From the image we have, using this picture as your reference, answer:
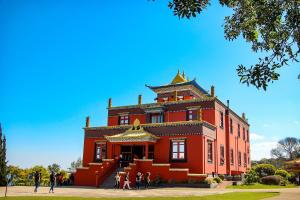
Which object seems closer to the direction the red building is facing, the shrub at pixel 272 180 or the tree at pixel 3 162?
the tree

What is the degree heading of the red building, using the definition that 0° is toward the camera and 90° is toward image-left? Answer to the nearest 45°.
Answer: approximately 45°

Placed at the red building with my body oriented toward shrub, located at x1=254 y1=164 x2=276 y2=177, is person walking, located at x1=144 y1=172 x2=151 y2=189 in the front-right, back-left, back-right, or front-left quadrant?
back-right

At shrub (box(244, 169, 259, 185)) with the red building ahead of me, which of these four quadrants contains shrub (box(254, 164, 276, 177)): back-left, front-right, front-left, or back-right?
back-right

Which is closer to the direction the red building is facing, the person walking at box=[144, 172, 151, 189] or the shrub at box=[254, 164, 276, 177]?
the person walking

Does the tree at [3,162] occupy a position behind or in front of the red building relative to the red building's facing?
in front

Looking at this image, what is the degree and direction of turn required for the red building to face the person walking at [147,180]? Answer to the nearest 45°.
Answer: approximately 45° to its left
